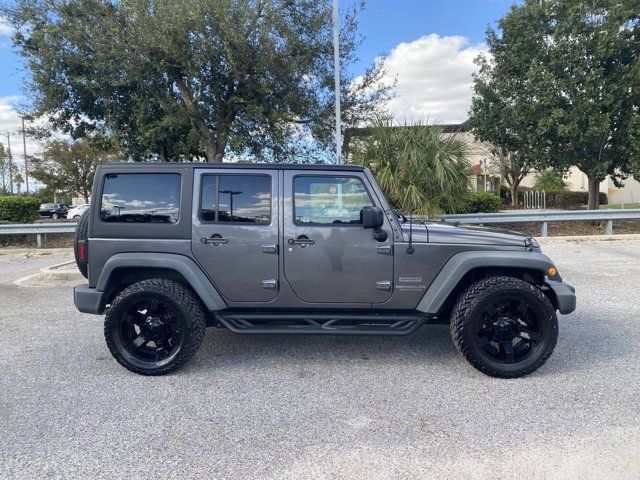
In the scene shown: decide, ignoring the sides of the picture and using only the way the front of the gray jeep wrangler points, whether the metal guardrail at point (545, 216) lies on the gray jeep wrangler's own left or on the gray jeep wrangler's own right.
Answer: on the gray jeep wrangler's own left

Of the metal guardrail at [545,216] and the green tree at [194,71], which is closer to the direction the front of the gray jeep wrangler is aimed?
the metal guardrail

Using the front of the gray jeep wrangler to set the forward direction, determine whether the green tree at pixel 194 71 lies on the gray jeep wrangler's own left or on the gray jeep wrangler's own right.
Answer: on the gray jeep wrangler's own left

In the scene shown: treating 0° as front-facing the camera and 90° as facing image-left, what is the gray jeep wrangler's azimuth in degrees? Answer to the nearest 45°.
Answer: approximately 270°

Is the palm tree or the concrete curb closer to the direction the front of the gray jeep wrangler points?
the palm tree

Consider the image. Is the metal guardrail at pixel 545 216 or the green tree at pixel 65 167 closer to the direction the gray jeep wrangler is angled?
the metal guardrail

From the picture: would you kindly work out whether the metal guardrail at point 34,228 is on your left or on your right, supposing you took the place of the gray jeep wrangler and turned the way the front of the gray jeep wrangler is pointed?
on your left
